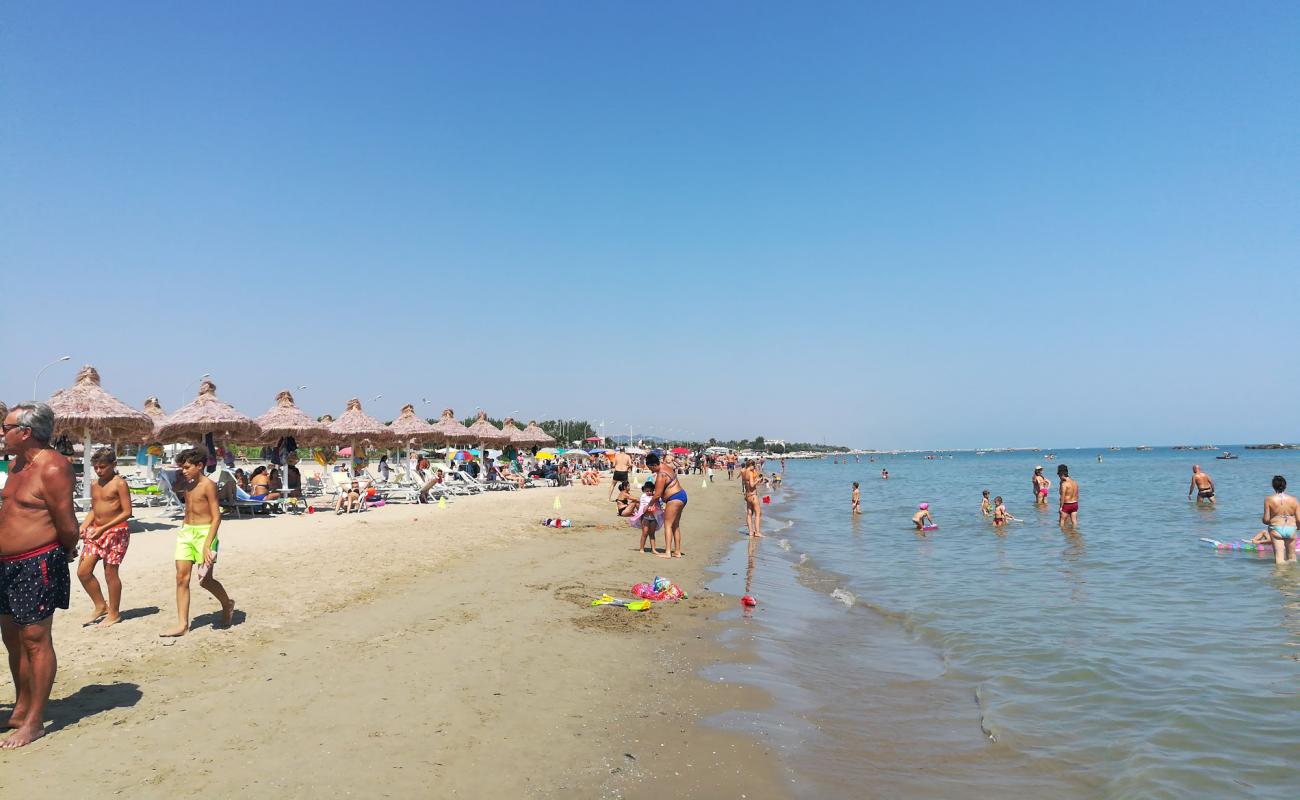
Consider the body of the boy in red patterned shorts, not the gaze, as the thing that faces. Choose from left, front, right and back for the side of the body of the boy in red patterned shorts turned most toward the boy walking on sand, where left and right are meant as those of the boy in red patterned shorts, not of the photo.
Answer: left

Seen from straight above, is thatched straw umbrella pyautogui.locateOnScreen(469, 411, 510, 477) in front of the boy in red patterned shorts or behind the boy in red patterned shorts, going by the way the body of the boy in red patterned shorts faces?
behind

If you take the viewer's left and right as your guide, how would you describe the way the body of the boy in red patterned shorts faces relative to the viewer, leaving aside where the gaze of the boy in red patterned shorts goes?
facing the viewer and to the left of the viewer

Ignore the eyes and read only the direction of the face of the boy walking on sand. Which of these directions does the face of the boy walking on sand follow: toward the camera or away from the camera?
toward the camera

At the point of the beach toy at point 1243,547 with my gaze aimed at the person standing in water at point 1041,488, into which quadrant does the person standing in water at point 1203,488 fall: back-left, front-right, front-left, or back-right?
front-right
